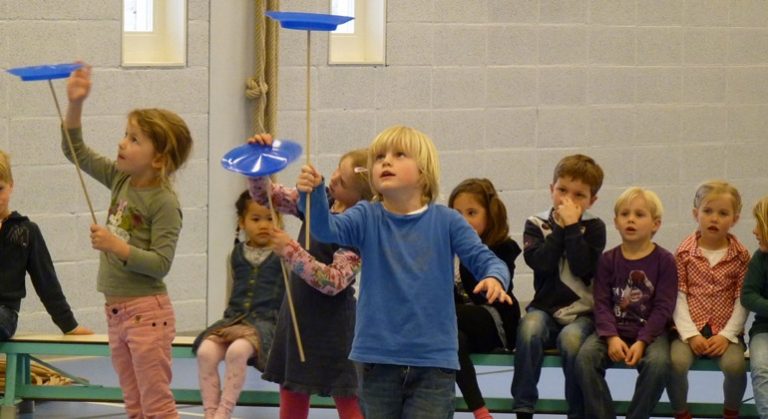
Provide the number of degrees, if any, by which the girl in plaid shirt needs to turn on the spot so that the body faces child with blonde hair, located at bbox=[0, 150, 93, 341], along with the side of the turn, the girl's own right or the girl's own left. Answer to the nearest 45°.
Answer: approximately 90° to the girl's own right

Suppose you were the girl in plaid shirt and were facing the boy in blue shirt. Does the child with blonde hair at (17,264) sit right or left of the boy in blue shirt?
right

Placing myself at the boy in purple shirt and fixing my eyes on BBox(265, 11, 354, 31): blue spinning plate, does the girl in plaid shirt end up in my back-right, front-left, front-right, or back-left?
back-left

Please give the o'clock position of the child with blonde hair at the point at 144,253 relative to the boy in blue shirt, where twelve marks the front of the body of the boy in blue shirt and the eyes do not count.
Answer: The child with blonde hair is roughly at 4 o'clock from the boy in blue shirt.

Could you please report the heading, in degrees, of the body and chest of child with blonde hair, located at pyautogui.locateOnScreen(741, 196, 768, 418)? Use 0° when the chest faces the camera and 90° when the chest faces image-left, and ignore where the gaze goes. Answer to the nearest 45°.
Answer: approximately 0°
